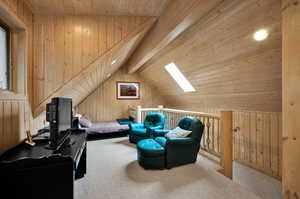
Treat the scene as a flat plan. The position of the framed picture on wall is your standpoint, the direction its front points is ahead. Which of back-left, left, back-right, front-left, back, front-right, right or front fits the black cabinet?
front

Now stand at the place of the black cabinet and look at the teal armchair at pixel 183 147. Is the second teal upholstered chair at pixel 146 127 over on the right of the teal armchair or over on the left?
left

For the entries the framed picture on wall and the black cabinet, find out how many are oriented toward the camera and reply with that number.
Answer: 1

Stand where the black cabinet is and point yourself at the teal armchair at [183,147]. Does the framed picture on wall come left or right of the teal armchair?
left

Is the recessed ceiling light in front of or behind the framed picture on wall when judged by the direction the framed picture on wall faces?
in front

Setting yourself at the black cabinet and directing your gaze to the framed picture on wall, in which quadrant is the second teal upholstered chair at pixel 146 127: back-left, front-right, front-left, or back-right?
front-right

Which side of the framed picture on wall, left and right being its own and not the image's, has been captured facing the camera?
front

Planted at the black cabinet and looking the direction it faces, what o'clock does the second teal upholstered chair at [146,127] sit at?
The second teal upholstered chair is roughly at 11 o'clock from the black cabinet.

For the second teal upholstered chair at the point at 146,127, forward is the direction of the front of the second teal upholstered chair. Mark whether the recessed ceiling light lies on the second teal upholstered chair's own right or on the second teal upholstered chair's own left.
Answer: on the second teal upholstered chair's own left

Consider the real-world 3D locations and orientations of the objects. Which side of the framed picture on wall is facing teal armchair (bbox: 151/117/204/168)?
front

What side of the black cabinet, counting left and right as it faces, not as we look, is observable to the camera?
right

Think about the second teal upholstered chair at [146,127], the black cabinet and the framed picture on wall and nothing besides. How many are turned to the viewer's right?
1
